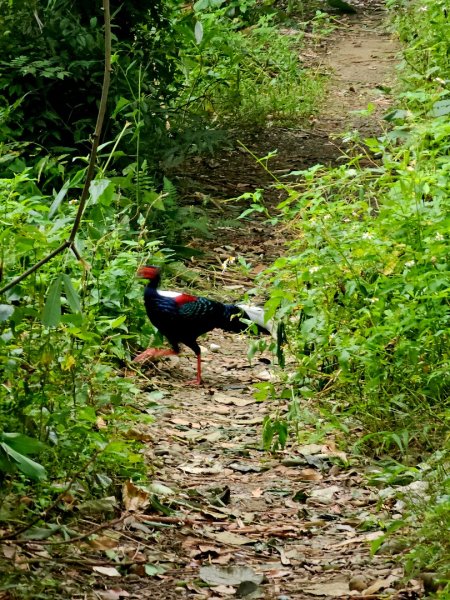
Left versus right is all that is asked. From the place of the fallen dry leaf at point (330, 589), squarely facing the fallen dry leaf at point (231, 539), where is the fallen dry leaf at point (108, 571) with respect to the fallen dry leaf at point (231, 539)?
left

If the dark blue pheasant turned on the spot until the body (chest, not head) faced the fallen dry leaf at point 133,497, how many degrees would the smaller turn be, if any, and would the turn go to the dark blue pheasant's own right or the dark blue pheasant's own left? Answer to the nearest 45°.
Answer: approximately 90° to the dark blue pheasant's own left

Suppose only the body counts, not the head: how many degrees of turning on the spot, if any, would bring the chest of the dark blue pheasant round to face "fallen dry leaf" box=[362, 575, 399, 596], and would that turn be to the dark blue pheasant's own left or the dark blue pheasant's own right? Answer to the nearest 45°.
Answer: approximately 90° to the dark blue pheasant's own left

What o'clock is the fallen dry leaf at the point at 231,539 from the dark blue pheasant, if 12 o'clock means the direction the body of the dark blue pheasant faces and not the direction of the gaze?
The fallen dry leaf is roughly at 9 o'clock from the dark blue pheasant.

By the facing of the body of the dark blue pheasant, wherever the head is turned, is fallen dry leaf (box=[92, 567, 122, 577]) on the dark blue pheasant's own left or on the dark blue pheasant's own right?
on the dark blue pheasant's own left

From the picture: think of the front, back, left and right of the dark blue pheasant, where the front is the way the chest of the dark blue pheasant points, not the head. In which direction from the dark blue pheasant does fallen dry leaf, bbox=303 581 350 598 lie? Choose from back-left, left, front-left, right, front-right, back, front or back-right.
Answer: left

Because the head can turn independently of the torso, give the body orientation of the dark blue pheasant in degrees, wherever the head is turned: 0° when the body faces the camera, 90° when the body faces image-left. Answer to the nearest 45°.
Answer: approximately 90°

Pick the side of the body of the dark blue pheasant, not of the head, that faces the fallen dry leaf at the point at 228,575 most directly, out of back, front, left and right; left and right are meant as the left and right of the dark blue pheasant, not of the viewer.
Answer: left
